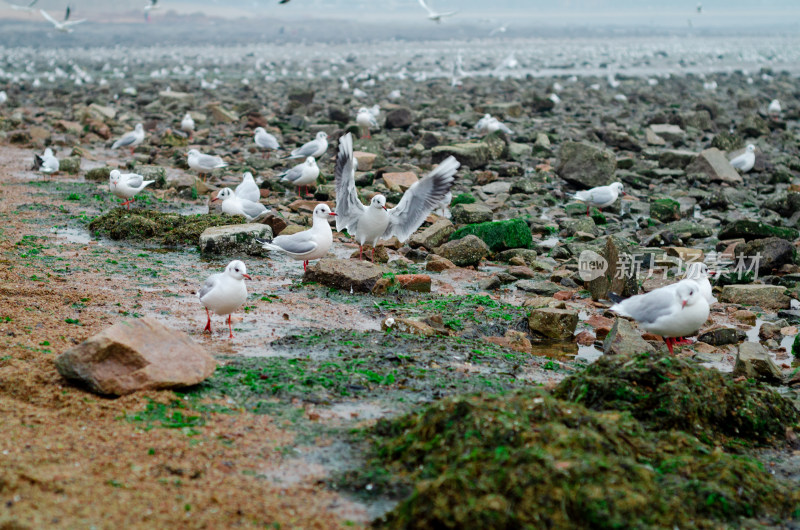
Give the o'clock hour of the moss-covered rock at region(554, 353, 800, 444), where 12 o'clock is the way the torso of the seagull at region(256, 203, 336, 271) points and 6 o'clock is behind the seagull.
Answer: The moss-covered rock is roughly at 2 o'clock from the seagull.

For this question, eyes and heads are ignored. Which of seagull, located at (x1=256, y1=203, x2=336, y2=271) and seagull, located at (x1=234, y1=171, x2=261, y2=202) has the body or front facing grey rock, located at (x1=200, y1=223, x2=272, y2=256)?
seagull, located at (x1=234, y1=171, x2=261, y2=202)

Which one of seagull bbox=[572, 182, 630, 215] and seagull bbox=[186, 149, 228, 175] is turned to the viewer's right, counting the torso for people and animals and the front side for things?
seagull bbox=[572, 182, 630, 215]

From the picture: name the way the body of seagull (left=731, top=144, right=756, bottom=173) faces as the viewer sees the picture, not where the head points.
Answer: to the viewer's right

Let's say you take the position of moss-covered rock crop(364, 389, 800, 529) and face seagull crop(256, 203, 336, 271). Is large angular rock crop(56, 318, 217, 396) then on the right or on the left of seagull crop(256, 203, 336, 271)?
left

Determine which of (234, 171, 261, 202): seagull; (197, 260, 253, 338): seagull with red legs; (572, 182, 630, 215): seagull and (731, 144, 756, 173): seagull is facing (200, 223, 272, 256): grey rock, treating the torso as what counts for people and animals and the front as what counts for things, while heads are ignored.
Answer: (234, 171, 261, 202): seagull

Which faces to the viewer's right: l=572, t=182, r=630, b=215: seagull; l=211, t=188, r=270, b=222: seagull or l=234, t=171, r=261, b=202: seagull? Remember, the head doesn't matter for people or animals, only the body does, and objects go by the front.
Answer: l=572, t=182, r=630, b=215: seagull

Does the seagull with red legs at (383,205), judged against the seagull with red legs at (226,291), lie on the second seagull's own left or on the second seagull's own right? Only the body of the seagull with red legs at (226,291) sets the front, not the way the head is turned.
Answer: on the second seagull's own left

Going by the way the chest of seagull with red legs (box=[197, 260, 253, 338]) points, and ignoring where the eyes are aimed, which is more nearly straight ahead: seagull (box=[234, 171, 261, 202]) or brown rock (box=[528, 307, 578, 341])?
the brown rock

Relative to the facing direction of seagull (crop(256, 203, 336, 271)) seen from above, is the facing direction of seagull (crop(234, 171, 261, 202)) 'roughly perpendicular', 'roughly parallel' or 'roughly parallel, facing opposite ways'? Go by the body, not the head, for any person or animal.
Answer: roughly perpendicular

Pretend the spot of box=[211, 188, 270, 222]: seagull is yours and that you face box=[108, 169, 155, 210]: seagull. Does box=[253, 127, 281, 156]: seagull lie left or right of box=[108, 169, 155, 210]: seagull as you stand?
right

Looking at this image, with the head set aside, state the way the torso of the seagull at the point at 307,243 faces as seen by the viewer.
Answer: to the viewer's right
